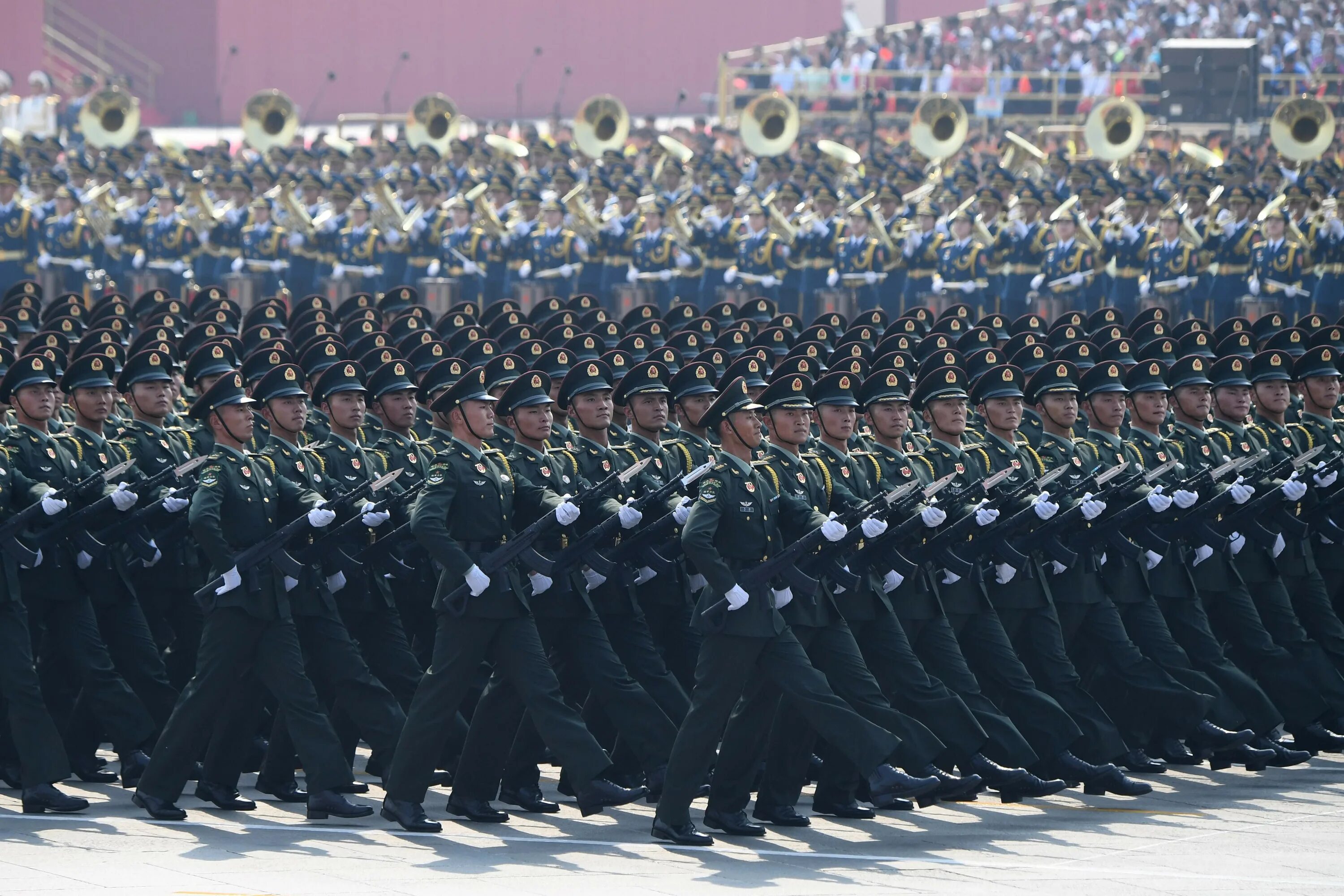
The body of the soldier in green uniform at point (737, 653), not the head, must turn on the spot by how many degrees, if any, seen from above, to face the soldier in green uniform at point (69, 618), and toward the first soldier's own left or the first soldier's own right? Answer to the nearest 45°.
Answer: approximately 135° to the first soldier's own right

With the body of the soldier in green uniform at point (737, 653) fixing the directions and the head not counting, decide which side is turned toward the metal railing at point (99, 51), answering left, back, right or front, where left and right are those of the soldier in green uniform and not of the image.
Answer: left

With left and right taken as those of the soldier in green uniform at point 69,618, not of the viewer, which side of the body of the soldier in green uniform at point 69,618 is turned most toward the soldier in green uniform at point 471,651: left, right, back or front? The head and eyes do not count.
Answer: front

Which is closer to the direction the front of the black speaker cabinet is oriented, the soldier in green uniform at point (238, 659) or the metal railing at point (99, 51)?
the soldier in green uniform

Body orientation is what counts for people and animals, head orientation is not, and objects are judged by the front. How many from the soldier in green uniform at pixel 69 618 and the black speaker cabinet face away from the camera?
0

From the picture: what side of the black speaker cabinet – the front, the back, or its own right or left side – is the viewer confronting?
front

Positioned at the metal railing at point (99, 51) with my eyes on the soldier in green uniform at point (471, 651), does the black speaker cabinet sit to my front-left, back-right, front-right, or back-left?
front-left

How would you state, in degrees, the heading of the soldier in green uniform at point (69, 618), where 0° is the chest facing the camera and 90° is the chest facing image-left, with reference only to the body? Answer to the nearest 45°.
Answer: approximately 315°

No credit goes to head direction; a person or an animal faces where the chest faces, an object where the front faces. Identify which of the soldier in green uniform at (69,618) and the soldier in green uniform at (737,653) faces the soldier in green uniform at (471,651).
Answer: the soldier in green uniform at (69,618)
